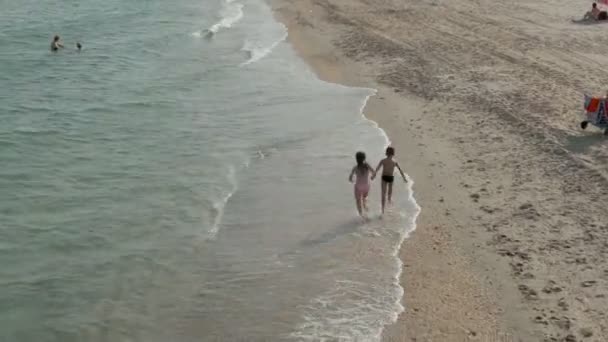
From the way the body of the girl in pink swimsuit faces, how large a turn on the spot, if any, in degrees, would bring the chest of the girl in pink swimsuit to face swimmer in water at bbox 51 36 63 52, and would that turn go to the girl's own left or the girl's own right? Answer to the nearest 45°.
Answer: approximately 45° to the girl's own left

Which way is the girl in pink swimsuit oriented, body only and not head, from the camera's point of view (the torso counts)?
away from the camera

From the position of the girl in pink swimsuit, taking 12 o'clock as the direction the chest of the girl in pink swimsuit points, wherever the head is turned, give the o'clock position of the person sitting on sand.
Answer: The person sitting on sand is roughly at 1 o'clock from the girl in pink swimsuit.

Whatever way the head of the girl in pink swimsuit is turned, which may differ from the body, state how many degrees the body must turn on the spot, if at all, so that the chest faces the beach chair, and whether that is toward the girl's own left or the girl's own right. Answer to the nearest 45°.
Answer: approximately 45° to the girl's own right

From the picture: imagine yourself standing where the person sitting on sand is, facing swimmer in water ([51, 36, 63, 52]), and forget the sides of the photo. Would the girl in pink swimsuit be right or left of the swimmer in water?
left
